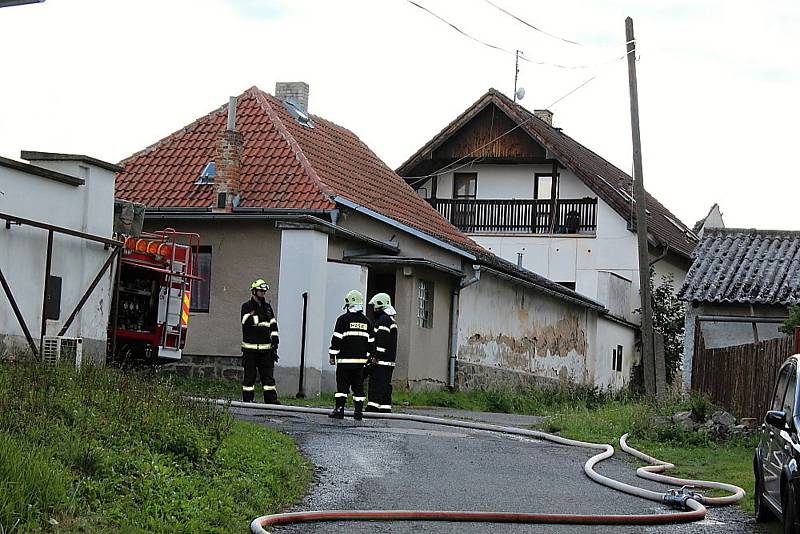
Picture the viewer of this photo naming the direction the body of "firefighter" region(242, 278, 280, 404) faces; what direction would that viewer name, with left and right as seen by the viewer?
facing the viewer and to the right of the viewer

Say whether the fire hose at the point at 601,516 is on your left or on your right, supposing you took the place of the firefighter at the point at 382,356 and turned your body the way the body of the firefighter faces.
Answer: on your left

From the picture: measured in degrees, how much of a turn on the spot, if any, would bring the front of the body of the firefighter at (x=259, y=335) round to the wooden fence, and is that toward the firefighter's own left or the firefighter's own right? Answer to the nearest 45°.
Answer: approximately 45° to the firefighter's own left

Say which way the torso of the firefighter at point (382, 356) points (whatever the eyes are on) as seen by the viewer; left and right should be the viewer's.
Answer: facing to the left of the viewer

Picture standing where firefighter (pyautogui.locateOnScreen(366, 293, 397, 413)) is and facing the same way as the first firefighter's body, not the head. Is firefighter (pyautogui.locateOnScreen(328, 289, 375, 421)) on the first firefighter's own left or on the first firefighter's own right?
on the first firefighter's own left

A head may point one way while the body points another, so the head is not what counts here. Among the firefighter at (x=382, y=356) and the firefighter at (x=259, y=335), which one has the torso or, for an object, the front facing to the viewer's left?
the firefighter at (x=382, y=356)

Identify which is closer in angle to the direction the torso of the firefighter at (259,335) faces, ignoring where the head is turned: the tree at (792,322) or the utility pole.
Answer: the tree

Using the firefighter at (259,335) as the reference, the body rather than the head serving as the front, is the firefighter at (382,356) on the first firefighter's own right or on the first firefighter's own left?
on the first firefighter's own left

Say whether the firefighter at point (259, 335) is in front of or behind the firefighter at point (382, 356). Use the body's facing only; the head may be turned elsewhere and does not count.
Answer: in front

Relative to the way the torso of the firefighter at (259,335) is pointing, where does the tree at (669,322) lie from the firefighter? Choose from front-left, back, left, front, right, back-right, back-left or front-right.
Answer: left

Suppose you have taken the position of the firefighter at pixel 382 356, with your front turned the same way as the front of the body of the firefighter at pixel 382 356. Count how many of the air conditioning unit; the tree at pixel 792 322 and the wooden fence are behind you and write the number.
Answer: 2

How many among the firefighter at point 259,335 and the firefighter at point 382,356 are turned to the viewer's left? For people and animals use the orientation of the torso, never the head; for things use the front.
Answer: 1

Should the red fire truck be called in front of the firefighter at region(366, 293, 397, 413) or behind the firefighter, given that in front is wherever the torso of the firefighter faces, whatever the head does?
in front

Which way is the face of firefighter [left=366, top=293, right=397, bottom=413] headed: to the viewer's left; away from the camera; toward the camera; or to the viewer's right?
to the viewer's left
